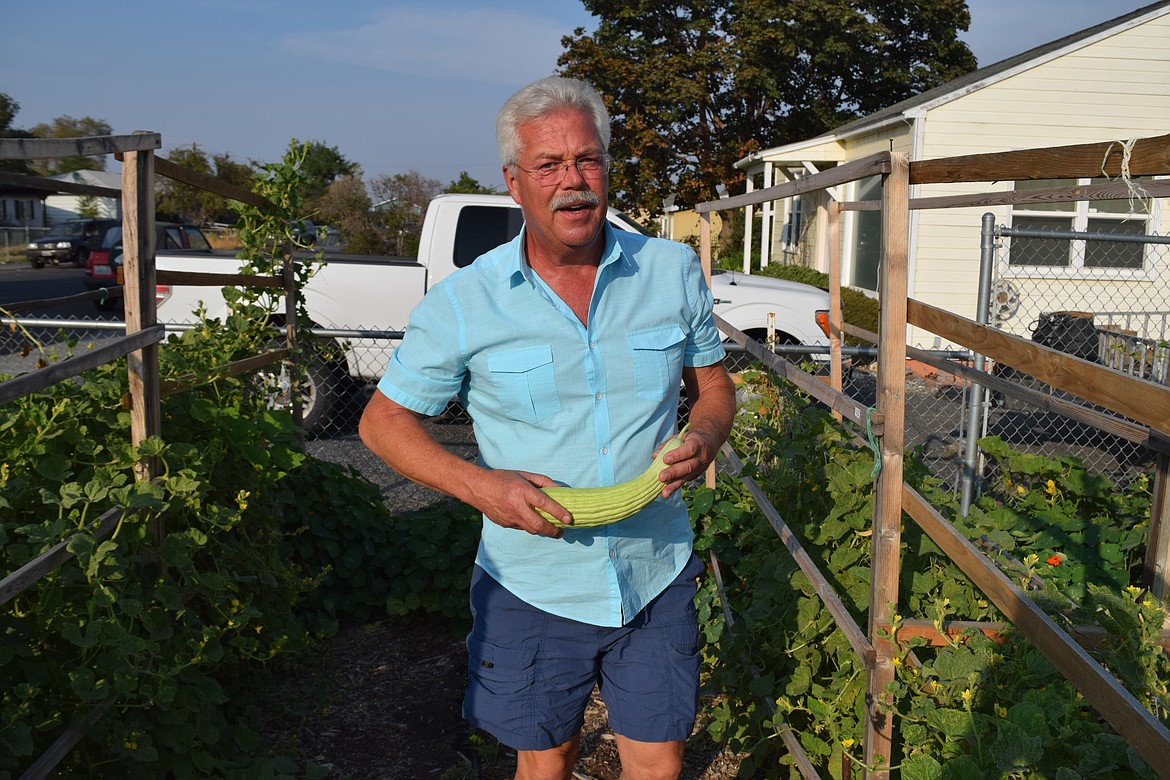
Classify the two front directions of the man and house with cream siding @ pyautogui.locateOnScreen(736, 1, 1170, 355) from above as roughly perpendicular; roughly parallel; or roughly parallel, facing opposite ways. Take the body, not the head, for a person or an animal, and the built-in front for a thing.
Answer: roughly perpendicular

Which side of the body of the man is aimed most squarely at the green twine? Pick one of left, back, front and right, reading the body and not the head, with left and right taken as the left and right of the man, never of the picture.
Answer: left

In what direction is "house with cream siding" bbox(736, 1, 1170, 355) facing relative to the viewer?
to the viewer's left

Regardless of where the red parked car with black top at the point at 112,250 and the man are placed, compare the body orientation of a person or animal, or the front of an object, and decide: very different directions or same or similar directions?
very different directions

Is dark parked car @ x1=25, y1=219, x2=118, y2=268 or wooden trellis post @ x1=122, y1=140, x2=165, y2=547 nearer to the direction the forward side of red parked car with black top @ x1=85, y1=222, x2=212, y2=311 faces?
the dark parked car

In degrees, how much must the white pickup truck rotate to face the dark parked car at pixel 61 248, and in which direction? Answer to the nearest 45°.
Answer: approximately 135° to its left

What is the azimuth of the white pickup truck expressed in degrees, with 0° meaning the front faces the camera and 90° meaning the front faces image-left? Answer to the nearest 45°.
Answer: approximately 270°

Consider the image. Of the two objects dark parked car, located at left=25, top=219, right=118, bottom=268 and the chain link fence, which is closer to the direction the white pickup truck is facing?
the chain link fence
